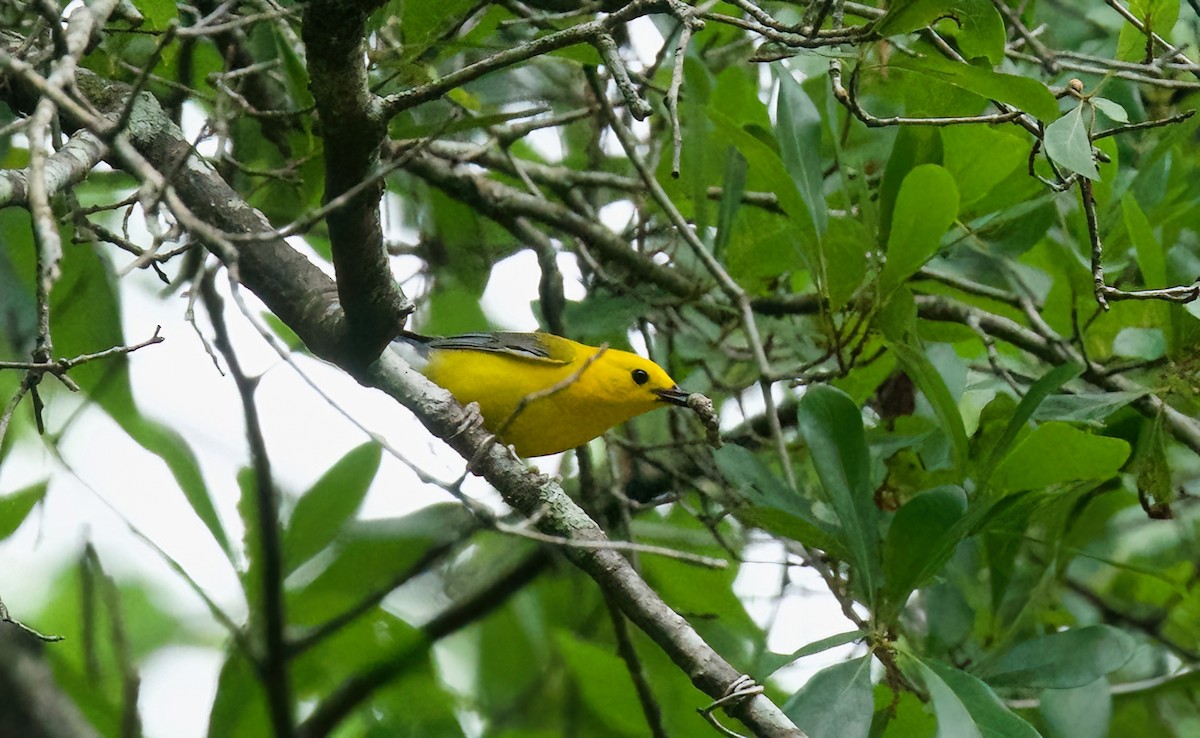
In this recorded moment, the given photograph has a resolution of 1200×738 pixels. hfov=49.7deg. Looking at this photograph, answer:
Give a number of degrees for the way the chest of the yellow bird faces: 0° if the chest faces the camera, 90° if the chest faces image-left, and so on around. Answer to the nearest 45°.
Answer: approximately 270°

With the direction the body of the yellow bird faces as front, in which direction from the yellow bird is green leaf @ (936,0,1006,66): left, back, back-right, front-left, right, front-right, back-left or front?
front-right

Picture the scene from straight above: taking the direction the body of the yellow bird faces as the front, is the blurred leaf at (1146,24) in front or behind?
in front

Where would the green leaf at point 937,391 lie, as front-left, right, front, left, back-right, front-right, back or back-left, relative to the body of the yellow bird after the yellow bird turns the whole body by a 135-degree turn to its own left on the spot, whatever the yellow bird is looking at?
back

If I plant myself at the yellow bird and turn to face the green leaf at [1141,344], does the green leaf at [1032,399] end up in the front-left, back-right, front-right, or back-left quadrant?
front-right

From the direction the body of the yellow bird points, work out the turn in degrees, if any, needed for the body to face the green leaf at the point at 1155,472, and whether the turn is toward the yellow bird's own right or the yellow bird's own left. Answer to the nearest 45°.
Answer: approximately 45° to the yellow bird's own right
